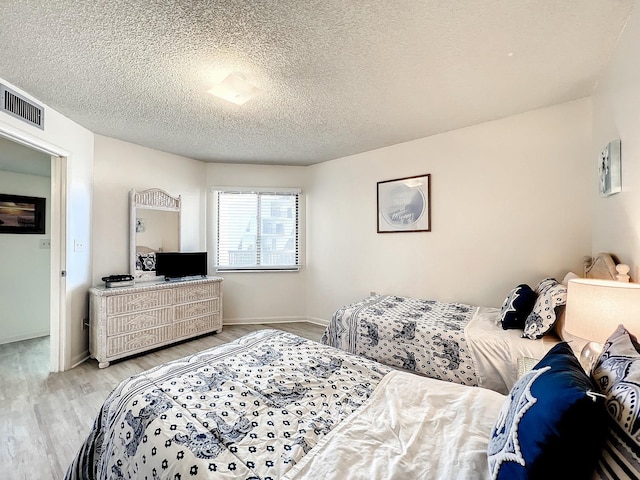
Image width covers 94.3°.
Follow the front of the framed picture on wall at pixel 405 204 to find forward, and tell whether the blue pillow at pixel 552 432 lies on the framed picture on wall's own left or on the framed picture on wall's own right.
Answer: on the framed picture on wall's own left

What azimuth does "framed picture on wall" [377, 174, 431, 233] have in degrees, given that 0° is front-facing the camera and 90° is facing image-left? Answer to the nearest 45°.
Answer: approximately 45°

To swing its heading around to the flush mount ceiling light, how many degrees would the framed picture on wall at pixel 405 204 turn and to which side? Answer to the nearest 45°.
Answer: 0° — it already faces it

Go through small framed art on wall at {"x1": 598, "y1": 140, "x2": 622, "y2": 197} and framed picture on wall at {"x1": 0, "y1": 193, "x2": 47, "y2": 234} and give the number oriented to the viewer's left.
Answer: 1

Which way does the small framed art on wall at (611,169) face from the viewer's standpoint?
to the viewer's left

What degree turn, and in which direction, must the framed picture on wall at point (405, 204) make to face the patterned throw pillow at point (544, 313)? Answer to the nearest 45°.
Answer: approximately 90° to its left

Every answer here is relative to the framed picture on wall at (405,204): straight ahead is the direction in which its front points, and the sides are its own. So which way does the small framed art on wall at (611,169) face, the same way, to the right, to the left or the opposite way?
to the right

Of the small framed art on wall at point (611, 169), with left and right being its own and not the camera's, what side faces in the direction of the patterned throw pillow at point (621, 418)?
left

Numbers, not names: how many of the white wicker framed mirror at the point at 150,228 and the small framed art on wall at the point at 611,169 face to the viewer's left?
1

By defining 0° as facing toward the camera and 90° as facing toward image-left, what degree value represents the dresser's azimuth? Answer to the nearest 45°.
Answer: approximately 315°

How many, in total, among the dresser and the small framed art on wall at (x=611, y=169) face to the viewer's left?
1
